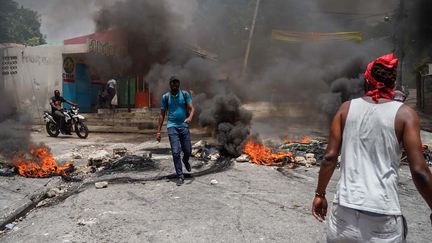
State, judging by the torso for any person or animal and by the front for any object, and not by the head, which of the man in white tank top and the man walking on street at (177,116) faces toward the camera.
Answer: the man walking on street

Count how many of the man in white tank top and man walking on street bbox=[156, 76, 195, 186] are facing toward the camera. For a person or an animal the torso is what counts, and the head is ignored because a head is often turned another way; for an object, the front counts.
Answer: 1

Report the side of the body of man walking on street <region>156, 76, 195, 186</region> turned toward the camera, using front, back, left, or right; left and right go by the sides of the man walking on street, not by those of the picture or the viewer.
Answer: front

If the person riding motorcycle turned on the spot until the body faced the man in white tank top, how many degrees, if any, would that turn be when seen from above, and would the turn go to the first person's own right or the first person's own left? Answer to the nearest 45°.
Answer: approximately 45° to the first person's own right

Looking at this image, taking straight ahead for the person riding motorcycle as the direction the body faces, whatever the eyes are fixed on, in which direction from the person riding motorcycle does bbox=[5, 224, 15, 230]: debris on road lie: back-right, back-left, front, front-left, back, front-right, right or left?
front-right

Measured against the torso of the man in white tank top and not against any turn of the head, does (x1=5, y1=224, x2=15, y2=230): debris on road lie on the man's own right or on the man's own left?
on the man's own left

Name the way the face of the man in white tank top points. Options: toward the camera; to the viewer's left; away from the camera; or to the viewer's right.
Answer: away from the camera

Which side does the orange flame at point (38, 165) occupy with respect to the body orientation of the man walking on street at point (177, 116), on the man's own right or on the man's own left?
on the man's own right

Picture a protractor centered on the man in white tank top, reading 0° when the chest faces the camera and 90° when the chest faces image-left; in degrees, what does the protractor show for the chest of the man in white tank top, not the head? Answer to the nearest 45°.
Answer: approximately 180°

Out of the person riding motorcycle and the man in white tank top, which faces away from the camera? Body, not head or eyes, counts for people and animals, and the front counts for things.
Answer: the man in white tank top

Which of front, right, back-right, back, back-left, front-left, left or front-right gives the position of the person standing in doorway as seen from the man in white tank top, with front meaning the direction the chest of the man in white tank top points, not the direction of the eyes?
front-left

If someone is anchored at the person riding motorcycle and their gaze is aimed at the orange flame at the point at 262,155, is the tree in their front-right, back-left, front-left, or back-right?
back-left

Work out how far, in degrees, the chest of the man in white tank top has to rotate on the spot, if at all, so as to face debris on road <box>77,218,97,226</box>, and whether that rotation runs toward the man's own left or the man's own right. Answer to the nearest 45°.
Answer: approximately 90° to the man's own left

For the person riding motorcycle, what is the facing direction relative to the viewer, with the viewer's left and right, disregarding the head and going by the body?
facing the viewer and to the right of the viewer

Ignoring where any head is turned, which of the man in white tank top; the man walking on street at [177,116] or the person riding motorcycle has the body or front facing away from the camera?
the man in white tank top

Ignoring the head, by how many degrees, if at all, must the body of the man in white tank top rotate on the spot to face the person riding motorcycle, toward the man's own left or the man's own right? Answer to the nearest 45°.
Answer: approximately 45° to the man's own left

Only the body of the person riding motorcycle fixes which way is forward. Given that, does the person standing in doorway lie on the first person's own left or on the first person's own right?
on the first person's own left

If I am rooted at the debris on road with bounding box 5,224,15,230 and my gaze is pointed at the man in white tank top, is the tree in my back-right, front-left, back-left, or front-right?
back-left
